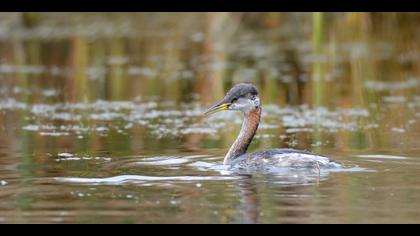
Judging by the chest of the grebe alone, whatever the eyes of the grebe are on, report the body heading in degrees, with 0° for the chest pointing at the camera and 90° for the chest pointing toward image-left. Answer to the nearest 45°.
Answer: approximately 90°
